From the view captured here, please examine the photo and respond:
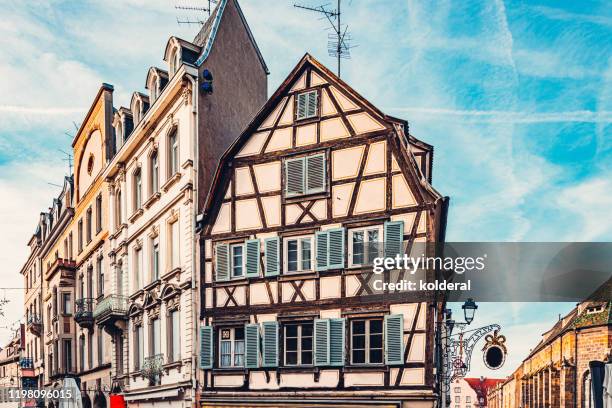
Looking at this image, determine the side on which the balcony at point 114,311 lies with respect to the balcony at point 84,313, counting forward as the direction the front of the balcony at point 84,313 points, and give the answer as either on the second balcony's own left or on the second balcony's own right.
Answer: on the second balcony's own left

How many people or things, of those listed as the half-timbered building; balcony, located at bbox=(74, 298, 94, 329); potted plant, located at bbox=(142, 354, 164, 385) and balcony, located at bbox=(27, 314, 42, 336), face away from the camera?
0

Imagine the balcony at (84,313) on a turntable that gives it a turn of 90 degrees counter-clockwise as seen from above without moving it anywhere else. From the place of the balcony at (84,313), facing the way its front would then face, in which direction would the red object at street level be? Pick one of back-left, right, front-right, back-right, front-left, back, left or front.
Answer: front-right

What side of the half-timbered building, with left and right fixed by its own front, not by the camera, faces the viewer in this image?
front
